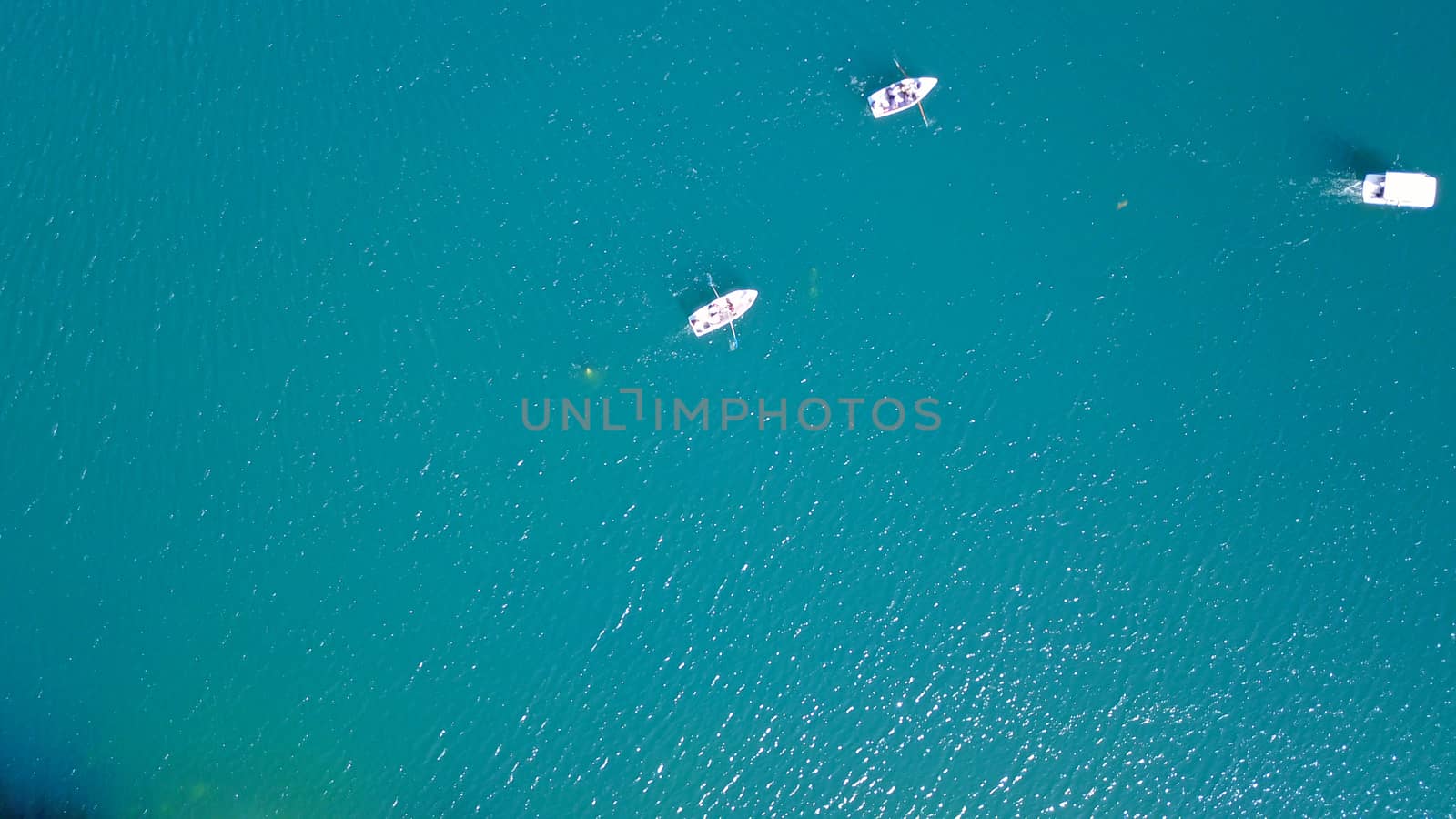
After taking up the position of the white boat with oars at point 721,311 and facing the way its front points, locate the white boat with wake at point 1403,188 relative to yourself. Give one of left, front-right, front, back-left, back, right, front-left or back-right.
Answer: front-right

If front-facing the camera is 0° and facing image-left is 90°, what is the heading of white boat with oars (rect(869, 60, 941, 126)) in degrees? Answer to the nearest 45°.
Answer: approximately 225°

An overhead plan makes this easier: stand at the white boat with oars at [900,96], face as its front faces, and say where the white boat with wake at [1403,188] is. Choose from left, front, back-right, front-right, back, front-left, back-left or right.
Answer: front-right

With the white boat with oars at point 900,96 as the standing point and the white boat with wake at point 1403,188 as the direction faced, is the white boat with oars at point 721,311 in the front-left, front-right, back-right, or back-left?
back-right

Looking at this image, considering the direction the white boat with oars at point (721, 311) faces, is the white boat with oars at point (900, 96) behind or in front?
in front

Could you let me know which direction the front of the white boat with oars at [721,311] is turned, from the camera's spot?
facing away from the viewer and to the right of the viewer

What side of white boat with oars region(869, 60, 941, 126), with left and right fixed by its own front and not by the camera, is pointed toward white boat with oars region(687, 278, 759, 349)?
back
